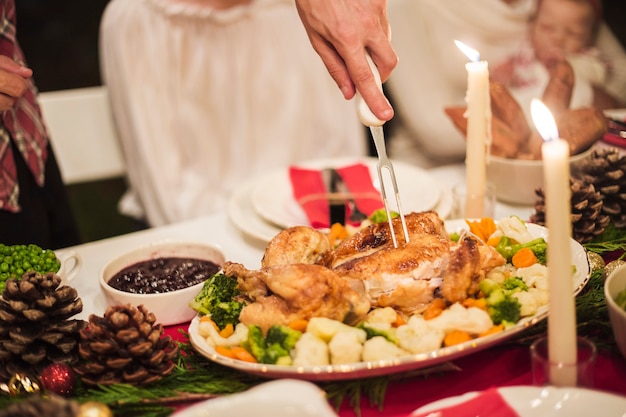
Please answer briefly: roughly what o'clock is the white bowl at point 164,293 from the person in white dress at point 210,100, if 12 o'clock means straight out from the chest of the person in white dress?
The white bowl is roughly at 12 o'clock from the person in white dress.

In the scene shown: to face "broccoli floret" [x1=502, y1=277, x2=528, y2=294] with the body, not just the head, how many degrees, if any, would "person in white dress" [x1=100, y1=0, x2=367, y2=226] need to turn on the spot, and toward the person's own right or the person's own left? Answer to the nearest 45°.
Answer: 0° — they already face it

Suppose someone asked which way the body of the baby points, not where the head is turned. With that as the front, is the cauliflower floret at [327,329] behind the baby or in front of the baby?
in front

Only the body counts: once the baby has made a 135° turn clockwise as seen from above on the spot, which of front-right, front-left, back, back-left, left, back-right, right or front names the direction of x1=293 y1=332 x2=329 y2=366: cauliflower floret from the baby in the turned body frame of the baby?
back-left

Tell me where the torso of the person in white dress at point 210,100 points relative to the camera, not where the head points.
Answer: toward the camera

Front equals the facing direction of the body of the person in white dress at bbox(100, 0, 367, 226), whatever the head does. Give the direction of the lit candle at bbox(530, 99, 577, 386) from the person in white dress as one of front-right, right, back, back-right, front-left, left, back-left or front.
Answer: front

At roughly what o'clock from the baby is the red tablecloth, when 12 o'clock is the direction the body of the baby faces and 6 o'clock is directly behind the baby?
The red tablecloth is roughly at 12 o'clock from the baby.

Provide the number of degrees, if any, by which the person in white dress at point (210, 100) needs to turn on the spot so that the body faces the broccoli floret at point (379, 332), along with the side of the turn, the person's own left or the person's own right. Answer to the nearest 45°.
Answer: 0° — they already face it

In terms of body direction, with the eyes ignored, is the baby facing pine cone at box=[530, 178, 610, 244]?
yes

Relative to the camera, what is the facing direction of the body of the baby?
toward the camera

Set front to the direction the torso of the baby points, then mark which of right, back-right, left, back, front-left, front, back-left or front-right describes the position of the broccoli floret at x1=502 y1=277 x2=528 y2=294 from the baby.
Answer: front

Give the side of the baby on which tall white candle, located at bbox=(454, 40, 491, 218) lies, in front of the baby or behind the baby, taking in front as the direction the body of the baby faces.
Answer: in front

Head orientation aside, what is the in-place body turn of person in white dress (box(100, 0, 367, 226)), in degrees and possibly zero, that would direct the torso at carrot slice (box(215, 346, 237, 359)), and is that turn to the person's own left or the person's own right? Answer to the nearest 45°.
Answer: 0° — they already face it

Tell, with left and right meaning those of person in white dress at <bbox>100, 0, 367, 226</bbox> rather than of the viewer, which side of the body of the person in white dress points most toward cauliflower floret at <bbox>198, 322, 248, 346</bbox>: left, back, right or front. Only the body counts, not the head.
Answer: front

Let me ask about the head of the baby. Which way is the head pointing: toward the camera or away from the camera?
toward the camera

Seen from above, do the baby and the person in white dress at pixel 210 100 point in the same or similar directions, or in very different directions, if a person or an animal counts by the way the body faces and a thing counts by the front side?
same or similar directions
